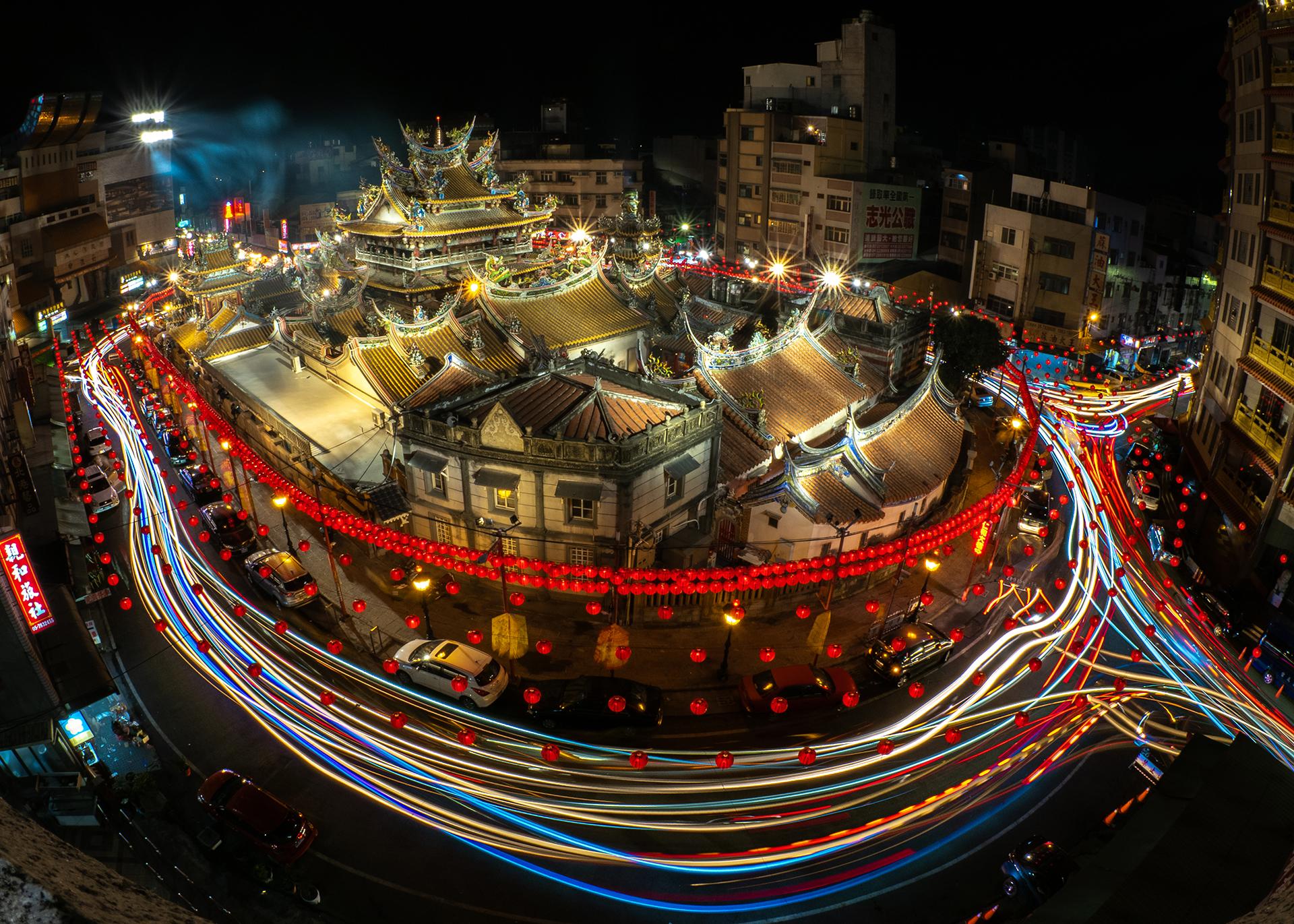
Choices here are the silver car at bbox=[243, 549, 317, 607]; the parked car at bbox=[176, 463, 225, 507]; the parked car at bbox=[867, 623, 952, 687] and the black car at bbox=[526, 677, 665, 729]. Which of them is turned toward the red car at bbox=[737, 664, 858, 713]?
the parked car at bbox=[867, 623, 952, 687]

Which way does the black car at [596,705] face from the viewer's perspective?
to the viewer's left

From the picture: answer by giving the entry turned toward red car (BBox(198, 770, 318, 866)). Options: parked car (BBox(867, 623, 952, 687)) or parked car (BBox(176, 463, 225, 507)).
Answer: parked car (BBox(867, 623, 952, 687))

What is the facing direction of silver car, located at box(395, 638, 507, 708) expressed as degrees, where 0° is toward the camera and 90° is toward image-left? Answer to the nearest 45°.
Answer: approximately 135°

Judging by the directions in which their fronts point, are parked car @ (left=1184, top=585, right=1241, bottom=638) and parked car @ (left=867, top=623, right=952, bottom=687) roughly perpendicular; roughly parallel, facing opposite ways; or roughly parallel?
roughly perpendicular

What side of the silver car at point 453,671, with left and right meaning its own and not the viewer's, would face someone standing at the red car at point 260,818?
left

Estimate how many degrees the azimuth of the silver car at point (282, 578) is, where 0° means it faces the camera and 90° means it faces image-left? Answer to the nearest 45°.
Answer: approximately 135°

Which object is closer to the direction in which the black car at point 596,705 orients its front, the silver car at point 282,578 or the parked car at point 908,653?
the silver car

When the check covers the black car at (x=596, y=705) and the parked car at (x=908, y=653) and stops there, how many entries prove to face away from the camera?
0
